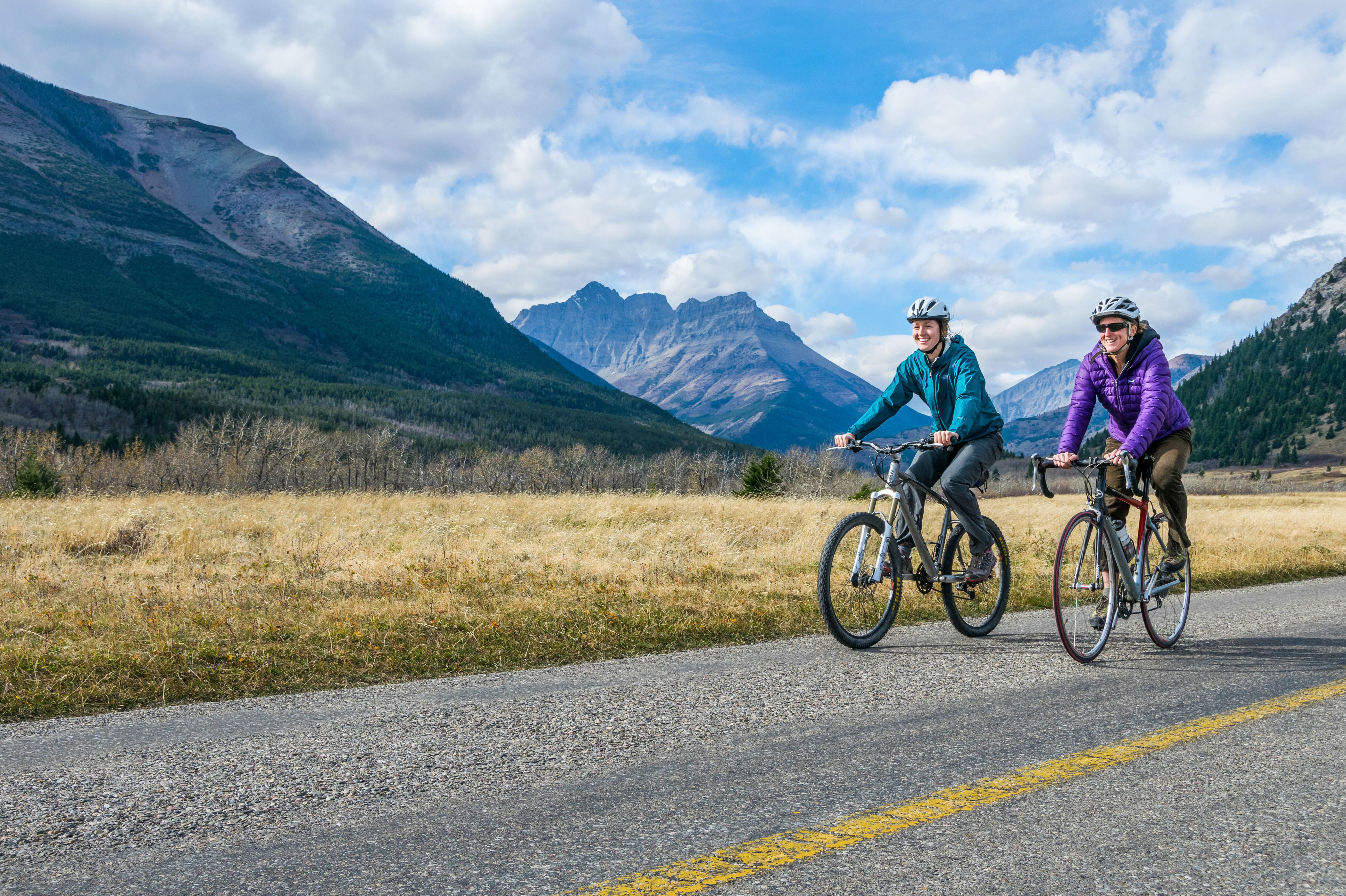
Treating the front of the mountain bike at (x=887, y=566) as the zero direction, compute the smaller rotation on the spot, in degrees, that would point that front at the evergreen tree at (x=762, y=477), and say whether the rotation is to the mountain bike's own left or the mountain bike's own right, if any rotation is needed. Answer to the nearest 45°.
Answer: approximately 135° to the mountain bike's own right

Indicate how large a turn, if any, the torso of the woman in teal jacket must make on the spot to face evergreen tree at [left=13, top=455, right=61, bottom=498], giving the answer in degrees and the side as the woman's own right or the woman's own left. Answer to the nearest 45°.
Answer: approximately 90° to the woman's own right

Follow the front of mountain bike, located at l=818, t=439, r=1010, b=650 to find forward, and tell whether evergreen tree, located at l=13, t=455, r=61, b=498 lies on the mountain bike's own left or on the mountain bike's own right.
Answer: on the mountain bike's own right

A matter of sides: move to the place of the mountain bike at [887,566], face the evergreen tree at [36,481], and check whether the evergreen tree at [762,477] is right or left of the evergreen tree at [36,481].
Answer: right

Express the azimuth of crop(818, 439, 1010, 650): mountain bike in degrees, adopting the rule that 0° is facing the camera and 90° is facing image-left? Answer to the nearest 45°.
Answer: approximately 45°

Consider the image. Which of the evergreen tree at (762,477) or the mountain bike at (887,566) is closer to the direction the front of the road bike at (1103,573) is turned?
the mountain bike
